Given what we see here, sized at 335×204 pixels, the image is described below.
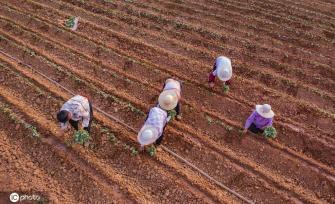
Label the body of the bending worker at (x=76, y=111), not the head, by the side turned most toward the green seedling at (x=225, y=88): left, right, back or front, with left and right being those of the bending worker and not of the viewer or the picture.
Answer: back

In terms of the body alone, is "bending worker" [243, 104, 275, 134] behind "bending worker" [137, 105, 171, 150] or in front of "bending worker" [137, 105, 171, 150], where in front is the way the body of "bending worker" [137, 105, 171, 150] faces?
behind

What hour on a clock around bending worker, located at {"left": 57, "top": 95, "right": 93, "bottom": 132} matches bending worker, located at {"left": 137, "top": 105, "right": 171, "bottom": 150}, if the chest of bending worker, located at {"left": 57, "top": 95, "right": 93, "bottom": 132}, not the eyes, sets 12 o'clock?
bending worker, located at {"left": 137, "top": 105, "right": 171, "bottom": 150} is roughly at 8 o'clock from bending worker, located at {"left": 57, "top": 95, "right": 93, "bottom": 132}.

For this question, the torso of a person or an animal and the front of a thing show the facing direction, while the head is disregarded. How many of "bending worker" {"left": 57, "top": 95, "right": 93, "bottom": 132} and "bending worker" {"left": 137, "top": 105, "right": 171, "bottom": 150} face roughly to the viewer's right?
0

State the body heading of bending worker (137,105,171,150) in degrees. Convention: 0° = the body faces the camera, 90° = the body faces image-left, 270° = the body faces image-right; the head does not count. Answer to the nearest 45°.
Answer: approximately 45°

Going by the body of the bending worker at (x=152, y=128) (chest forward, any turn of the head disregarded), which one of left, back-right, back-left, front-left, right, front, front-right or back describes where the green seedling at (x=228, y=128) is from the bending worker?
back

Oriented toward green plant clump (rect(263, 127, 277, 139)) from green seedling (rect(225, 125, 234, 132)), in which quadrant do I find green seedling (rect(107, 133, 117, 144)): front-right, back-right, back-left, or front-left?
back-right

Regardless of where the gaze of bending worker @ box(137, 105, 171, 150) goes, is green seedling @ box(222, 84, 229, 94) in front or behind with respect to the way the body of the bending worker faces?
behind

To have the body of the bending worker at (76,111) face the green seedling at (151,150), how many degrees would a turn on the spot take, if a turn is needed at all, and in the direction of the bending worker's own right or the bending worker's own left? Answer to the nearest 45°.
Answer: approximately 135° to the bending worker's own left

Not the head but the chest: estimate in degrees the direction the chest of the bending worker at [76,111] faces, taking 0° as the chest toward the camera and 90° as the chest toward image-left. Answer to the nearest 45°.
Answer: approximately 45°

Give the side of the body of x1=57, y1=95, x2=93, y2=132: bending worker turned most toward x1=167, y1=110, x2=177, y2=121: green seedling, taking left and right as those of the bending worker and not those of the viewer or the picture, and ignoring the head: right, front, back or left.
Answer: back
